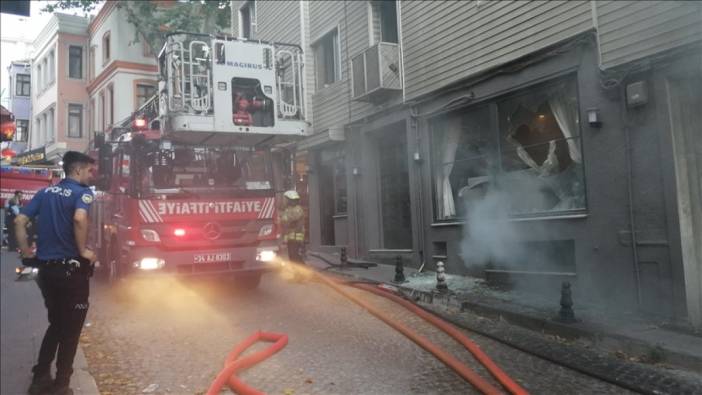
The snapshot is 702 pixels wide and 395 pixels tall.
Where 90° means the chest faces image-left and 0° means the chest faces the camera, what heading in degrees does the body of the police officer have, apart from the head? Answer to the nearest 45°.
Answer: approximately 225°

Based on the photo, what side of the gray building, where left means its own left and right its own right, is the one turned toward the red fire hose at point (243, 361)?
front

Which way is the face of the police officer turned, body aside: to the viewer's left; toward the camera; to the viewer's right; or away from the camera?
to the viewer's right

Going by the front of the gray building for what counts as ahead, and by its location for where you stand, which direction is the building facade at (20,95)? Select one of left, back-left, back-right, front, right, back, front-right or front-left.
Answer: front-right

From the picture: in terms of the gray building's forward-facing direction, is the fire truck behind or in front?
in front

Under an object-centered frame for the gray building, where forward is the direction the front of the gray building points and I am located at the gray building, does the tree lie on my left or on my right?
on my right

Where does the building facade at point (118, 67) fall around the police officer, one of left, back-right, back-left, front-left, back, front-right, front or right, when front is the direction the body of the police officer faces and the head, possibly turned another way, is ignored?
front-left

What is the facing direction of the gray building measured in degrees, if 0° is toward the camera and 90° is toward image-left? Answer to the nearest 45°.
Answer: approximately 45°

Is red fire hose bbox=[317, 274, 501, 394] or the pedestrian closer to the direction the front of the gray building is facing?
the red fire hose

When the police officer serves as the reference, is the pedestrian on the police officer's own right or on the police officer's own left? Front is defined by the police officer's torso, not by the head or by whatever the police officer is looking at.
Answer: on the police officer's own left

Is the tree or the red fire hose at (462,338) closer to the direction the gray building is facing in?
the red fire hose
